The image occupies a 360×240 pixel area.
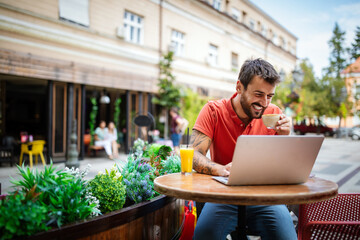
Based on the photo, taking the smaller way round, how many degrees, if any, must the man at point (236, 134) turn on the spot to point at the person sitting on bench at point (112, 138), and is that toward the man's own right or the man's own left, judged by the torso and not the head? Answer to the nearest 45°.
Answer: approximately 135° to the man's own right

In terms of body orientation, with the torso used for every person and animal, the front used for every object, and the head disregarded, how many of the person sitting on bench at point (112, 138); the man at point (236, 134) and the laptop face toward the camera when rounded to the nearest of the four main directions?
2

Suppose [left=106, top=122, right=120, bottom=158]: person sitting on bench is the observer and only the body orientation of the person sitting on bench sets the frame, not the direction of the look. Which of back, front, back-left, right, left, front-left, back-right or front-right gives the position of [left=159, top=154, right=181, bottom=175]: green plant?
front

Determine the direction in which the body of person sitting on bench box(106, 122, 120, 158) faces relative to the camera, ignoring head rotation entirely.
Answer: toward the camera

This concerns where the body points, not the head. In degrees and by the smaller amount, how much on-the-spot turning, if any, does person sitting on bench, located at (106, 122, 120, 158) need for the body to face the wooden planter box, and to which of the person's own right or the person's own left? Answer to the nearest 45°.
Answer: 0° — they already face it

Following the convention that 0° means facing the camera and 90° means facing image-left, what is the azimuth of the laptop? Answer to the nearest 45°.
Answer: approximately 135°

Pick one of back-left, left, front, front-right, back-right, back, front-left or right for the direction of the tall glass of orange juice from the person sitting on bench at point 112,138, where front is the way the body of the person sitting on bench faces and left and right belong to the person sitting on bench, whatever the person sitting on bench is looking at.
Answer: front

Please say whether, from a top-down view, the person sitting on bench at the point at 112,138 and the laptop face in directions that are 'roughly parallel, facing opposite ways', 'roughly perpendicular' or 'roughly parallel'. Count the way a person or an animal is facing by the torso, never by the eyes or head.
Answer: roughly parallel, facing opposite ways

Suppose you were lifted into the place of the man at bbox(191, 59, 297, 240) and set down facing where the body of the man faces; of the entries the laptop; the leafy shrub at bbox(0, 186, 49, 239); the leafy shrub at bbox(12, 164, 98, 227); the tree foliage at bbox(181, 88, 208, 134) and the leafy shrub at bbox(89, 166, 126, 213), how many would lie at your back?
1

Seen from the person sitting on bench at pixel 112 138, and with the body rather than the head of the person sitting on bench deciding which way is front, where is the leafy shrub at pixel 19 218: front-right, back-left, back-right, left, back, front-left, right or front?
front

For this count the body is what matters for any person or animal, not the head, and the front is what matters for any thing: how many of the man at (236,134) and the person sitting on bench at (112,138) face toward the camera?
2

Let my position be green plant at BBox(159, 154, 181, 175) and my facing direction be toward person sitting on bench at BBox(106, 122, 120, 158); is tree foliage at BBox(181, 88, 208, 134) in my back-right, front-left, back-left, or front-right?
front-right

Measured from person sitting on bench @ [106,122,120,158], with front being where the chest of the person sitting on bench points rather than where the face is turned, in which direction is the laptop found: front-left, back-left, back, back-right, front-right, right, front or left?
front
